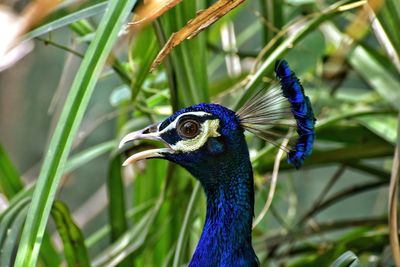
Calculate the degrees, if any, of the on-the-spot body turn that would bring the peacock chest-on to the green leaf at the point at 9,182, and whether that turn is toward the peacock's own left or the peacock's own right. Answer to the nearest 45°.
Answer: approximately 45° to the peacock's own right

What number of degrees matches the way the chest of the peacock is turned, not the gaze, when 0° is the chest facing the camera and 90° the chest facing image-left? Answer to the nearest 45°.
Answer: approximately 90°

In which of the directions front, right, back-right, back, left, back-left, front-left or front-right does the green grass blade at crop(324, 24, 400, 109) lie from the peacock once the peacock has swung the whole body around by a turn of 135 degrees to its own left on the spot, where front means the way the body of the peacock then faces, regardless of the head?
left
